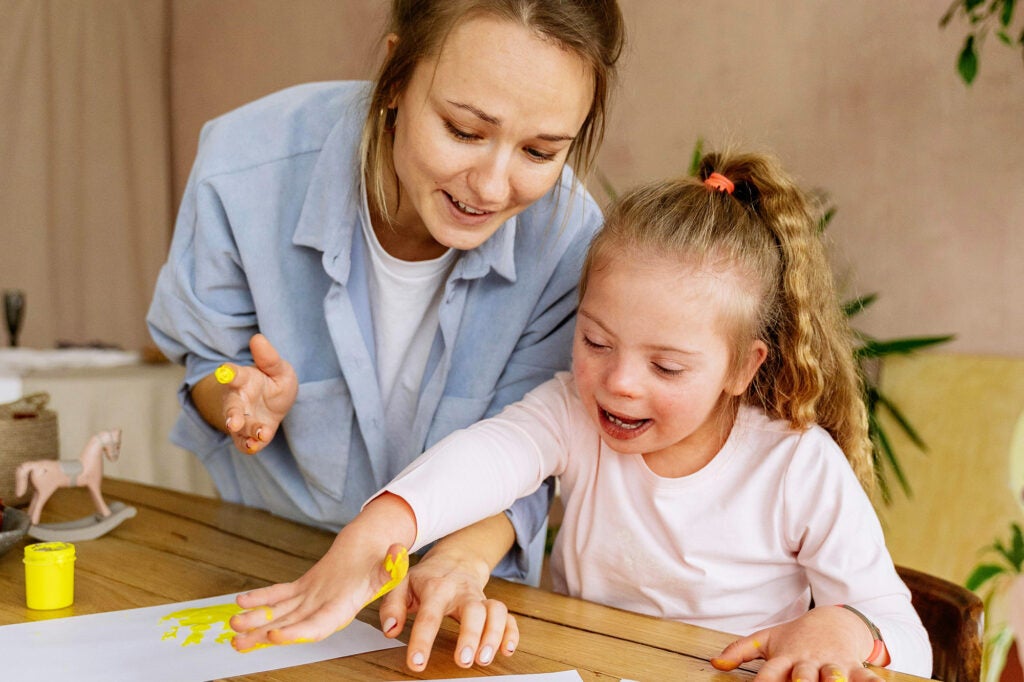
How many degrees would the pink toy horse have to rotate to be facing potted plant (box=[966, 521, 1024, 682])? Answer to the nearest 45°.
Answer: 0° — it already faces it

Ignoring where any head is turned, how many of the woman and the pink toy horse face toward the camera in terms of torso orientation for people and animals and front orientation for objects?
1

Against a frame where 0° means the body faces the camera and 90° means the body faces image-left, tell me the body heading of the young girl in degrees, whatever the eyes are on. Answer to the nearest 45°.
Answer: approximately 45°

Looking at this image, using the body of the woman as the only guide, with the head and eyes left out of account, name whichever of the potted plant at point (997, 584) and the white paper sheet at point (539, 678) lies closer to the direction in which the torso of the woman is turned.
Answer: the white paper sheet

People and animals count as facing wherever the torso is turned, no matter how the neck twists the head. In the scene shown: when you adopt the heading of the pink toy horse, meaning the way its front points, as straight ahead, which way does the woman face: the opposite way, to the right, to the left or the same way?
to the right

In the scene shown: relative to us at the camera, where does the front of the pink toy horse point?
facing to the right of the viewer

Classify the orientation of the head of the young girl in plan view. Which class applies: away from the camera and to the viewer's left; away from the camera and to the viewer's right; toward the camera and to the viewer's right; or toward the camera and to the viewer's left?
toward the camera and to the viewer's left
